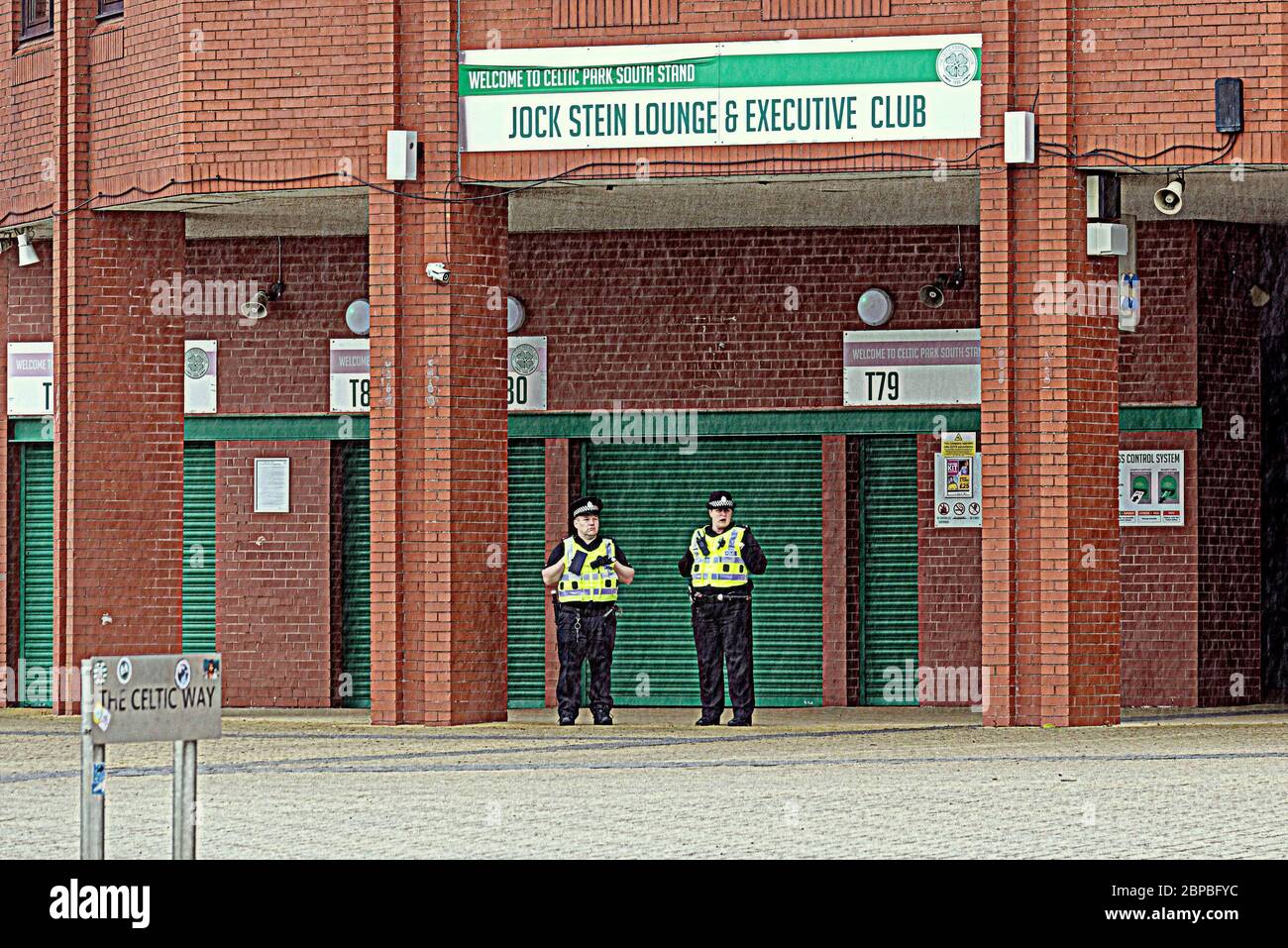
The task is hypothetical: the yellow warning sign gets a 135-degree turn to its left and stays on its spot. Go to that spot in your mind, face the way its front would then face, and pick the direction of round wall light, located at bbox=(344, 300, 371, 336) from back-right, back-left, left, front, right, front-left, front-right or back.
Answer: back-left

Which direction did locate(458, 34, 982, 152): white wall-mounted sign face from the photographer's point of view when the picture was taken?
facing the viewer

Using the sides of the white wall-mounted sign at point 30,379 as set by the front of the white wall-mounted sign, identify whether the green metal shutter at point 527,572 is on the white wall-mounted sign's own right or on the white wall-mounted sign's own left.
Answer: on the white wall-mounted sign's own left

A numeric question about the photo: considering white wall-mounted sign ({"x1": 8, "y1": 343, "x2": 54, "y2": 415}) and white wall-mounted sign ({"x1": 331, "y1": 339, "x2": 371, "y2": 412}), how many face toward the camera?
2

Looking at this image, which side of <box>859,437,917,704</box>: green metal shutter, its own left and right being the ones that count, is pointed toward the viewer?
front

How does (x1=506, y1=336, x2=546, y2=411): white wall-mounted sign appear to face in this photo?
toward the camera

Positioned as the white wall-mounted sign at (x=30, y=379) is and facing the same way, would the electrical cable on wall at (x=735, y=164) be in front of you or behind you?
in front

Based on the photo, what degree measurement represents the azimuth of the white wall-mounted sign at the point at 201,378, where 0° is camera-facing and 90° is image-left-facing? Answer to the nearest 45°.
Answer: approximately 0°

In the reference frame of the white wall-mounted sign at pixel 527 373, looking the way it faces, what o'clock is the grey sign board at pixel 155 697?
The grey sign board is roughly at 12 o'clock from the white wall-mounted sign.
